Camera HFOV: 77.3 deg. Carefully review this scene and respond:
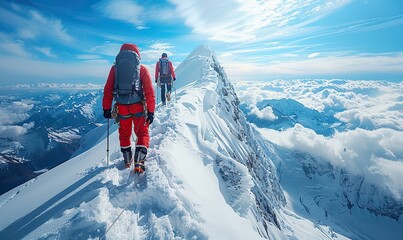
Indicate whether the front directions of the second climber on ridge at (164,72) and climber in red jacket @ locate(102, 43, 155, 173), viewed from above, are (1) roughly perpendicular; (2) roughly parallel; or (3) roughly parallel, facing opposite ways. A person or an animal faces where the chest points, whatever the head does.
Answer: roughly parallel

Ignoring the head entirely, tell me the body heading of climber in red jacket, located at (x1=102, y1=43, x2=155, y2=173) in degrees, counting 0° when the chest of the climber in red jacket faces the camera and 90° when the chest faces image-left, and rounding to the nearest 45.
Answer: approximately 180°

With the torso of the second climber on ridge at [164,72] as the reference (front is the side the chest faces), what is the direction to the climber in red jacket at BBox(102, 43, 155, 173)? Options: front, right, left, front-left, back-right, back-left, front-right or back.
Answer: back

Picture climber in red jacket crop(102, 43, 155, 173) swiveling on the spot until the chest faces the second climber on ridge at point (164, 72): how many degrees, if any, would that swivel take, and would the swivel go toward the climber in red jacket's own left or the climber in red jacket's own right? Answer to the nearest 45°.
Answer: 0° — they already face them

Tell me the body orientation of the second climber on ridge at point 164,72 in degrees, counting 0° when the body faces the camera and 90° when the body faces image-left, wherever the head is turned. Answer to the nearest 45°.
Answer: approximately 180°

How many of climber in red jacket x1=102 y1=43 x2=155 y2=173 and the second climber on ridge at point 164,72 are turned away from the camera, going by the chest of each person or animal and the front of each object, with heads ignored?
2
